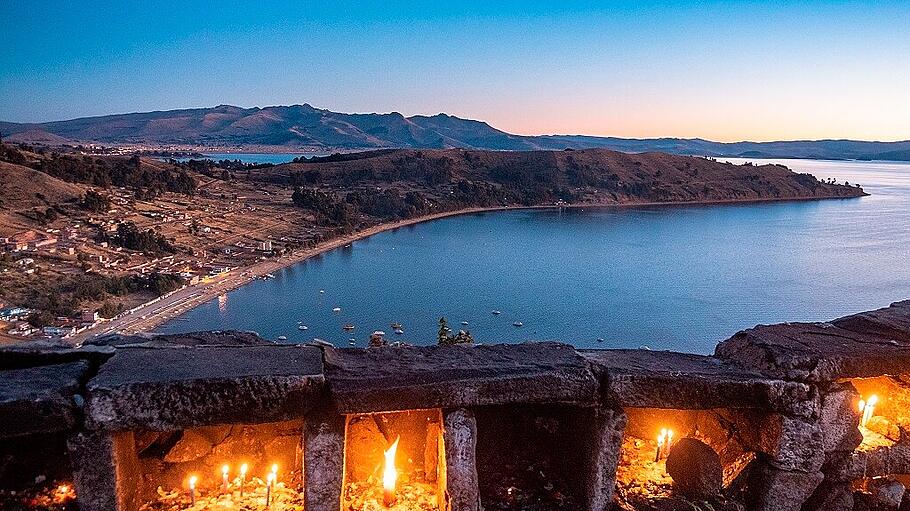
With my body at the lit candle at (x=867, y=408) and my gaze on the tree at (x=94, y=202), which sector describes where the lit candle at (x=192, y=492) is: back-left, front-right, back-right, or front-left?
front-left

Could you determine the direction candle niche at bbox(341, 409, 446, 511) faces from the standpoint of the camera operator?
facing the viewer

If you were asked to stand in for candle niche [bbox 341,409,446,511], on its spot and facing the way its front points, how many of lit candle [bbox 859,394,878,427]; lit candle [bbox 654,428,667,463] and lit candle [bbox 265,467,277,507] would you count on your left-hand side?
2

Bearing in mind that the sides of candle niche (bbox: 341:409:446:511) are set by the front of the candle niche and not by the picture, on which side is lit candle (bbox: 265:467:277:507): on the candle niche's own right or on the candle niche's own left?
on the candle niche's own right

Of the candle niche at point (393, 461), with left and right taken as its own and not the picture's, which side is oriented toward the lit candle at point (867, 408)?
left

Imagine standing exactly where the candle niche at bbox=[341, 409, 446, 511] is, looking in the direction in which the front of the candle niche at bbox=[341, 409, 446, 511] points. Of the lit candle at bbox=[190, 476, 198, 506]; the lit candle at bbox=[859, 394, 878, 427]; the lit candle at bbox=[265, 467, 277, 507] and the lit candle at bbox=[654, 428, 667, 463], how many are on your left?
2

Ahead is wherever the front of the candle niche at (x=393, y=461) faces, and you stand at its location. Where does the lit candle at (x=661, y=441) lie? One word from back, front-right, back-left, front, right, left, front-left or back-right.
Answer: left
